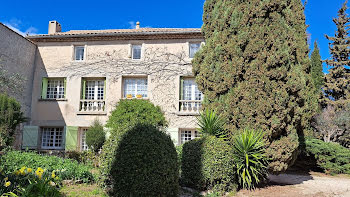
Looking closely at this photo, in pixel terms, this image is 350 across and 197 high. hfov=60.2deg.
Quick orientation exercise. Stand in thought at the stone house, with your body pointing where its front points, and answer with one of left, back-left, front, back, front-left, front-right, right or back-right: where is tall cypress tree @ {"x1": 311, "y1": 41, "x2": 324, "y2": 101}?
left

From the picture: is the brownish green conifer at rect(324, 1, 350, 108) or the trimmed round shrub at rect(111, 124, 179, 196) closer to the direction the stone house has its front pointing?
the trimmed round shrub

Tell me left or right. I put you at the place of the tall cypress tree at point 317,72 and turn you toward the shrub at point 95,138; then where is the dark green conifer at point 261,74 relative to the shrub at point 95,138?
left

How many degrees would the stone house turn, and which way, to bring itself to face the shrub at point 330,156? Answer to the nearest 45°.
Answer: approximately 45° to its left

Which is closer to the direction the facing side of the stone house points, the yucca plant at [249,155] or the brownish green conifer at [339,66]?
the yucca plant

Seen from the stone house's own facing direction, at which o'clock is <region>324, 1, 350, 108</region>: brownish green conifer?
The brownish green conifer is roughly at 9 o'clock from the stone house.

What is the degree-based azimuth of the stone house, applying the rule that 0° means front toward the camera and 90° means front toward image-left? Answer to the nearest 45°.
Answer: approximately 0°

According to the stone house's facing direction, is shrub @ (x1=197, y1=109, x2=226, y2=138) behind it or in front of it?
in front

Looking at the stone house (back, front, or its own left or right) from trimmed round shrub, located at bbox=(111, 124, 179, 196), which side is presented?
front

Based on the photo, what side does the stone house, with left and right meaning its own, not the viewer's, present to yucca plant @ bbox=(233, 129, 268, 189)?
front

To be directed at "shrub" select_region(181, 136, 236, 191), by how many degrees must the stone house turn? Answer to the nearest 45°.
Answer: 0° — it already faces it

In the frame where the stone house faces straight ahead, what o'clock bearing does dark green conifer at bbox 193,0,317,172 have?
The dark green conifer is roughly at 11 o'clock from the stone house.

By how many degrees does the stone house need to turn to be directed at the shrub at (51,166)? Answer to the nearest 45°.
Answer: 0° — it already faces it
